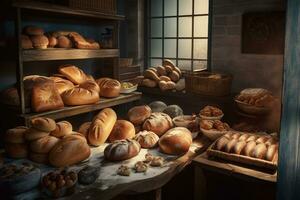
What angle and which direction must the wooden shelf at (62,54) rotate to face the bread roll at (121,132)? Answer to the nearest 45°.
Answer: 0° — it already faces it

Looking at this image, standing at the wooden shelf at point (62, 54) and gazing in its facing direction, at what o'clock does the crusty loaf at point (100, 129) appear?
The crusty loaf is roughly at 1 o'clock from the wooden shelf.

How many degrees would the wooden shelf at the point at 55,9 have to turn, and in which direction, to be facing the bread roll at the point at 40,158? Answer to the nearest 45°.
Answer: approximately 45° to its right

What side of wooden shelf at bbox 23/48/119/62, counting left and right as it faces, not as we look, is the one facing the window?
left

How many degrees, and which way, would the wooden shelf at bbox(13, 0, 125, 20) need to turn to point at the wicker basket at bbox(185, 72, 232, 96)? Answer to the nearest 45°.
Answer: approximately 45° to its left

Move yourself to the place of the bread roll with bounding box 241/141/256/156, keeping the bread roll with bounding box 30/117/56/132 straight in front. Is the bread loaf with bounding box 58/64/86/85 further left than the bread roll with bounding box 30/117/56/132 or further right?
right
